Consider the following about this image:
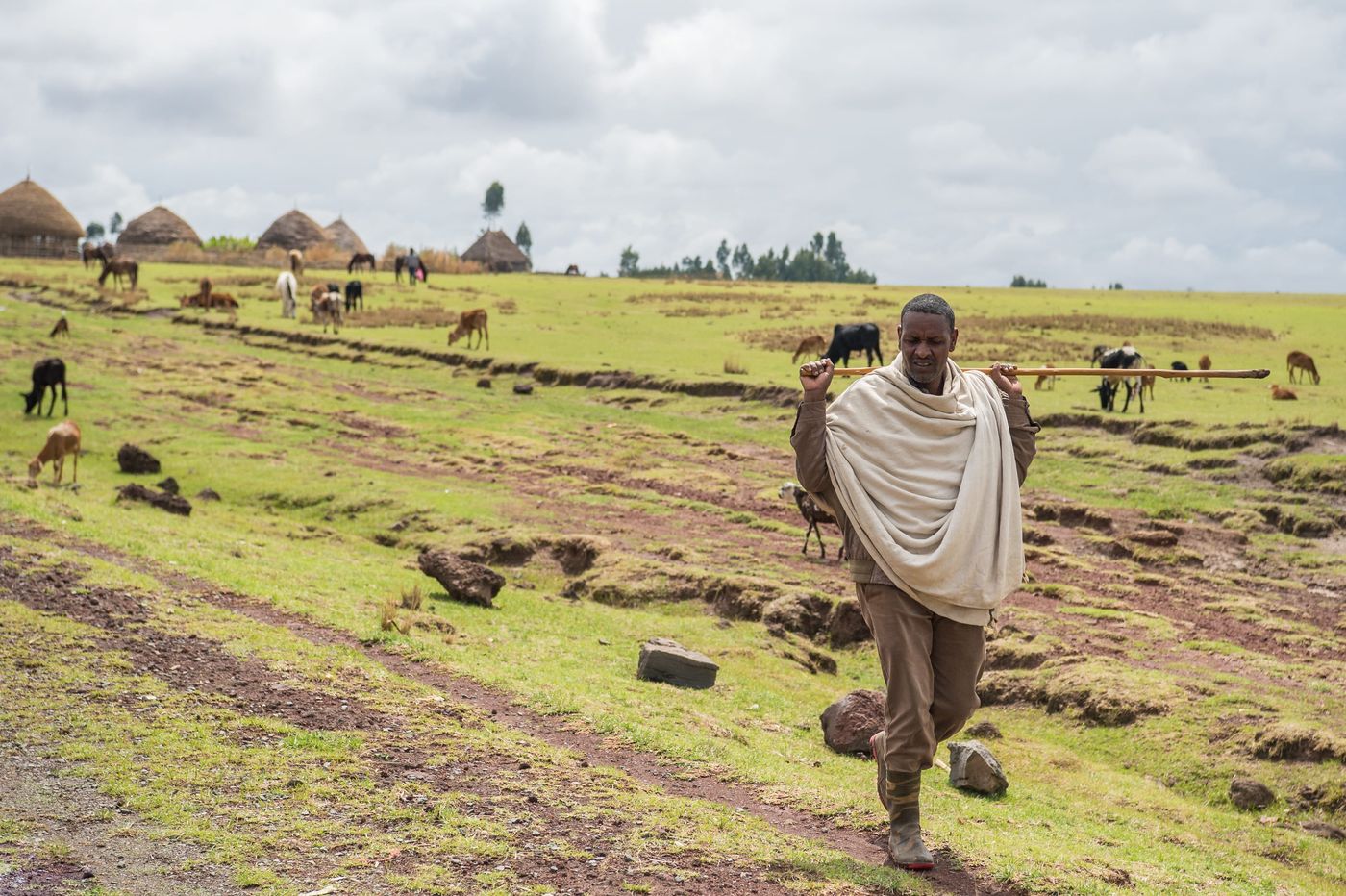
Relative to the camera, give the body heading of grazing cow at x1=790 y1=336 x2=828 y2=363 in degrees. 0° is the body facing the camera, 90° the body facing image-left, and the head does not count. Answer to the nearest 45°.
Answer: approximately 90°

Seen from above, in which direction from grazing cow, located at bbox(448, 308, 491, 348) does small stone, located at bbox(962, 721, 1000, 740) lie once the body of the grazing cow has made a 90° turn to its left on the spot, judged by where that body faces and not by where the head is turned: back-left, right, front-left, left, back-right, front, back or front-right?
front

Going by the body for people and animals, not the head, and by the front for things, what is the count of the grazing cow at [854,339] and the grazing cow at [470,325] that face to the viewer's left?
2

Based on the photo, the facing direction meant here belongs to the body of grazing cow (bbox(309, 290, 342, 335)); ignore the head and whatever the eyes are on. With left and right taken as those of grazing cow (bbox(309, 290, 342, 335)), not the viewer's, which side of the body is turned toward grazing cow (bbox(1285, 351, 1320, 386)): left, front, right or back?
right

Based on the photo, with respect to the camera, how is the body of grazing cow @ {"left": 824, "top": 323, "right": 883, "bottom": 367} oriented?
to the viewer's left

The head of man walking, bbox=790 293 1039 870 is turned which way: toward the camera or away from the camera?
toward the camera

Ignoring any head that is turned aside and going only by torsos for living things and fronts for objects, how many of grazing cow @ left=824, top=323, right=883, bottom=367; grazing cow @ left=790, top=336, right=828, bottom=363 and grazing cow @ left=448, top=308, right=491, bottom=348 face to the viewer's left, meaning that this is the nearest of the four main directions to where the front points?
3

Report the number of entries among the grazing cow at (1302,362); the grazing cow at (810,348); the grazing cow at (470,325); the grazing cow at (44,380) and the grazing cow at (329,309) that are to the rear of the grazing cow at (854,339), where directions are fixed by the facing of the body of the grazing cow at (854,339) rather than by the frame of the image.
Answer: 1

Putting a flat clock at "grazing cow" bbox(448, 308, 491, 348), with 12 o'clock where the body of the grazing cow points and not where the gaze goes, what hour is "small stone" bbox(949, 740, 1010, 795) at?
The small stone is roughly at 9 o'clock from the grazing cow.

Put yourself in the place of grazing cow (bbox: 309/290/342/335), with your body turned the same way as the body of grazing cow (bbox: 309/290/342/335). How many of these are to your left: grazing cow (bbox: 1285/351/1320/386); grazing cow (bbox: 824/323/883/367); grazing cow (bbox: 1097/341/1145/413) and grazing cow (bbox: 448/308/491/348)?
4

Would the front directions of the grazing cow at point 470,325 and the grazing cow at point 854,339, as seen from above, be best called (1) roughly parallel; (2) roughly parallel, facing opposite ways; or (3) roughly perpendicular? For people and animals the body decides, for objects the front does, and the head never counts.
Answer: roughly parallel

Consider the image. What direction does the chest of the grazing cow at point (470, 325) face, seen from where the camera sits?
to the viewer's left

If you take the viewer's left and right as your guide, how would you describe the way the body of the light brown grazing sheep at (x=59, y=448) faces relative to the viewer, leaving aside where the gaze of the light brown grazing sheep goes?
facing the viewer and to the left of the viewer
